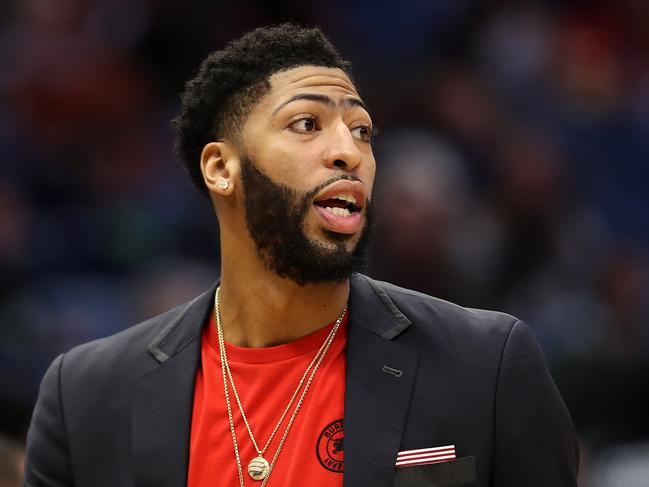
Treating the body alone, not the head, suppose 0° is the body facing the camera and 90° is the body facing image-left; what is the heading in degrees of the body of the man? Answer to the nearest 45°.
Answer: approximately 0°

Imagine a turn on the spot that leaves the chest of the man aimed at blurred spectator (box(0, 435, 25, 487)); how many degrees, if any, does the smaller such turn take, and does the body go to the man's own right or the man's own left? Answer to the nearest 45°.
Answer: approximately 135° to the man's own right

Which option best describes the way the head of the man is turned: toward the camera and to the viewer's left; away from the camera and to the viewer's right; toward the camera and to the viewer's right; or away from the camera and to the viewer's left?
toward the camera and to the viewer's right
